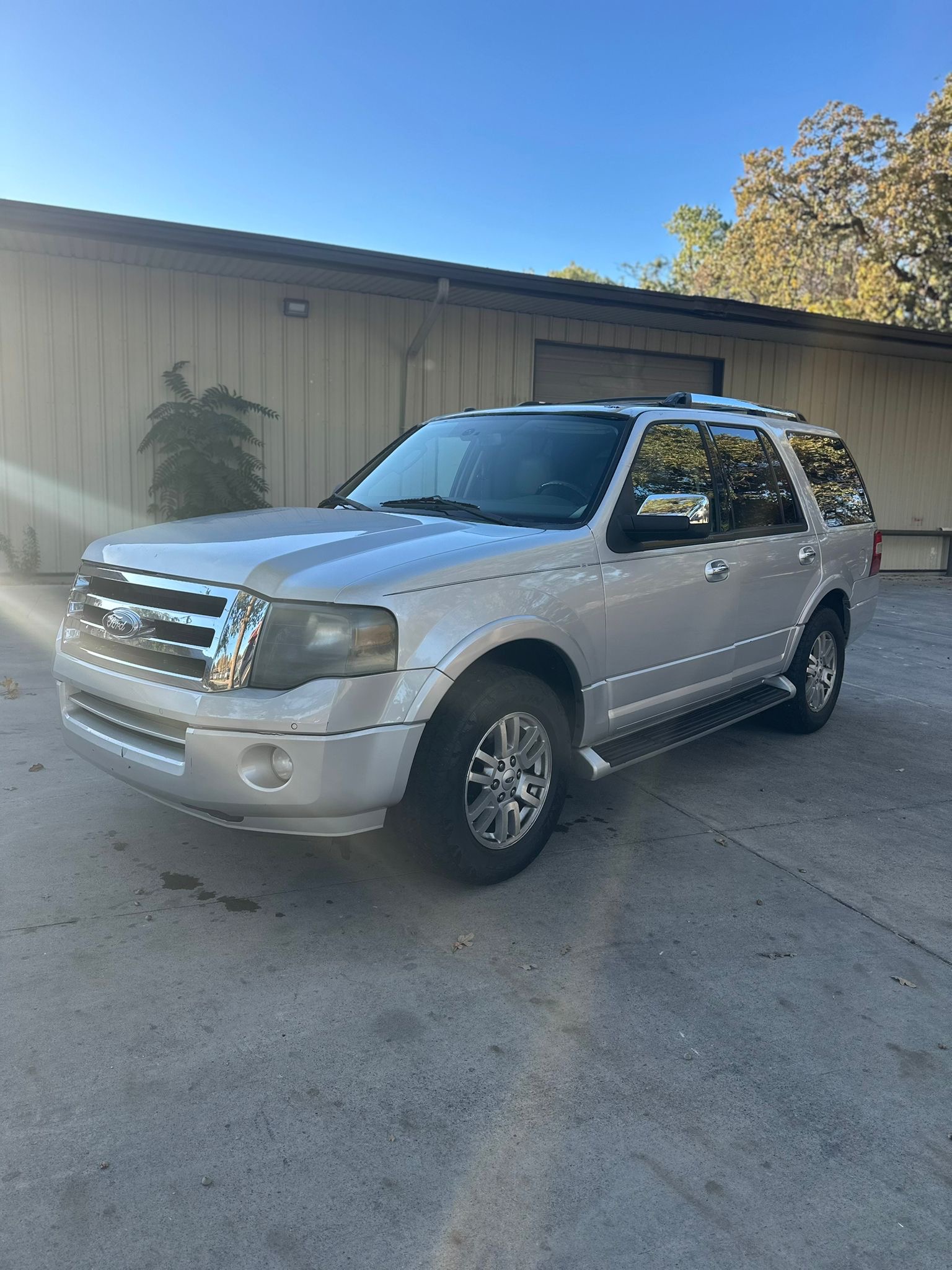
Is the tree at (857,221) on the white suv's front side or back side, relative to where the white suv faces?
on the back side

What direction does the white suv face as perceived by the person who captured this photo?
facing the viewer and to the left of the viewer

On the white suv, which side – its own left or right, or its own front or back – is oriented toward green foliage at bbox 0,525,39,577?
right

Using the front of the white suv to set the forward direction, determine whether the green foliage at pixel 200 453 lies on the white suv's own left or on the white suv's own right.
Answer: on the white suv's own right

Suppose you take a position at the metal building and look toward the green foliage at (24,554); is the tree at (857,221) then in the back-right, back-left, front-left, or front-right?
back-right
